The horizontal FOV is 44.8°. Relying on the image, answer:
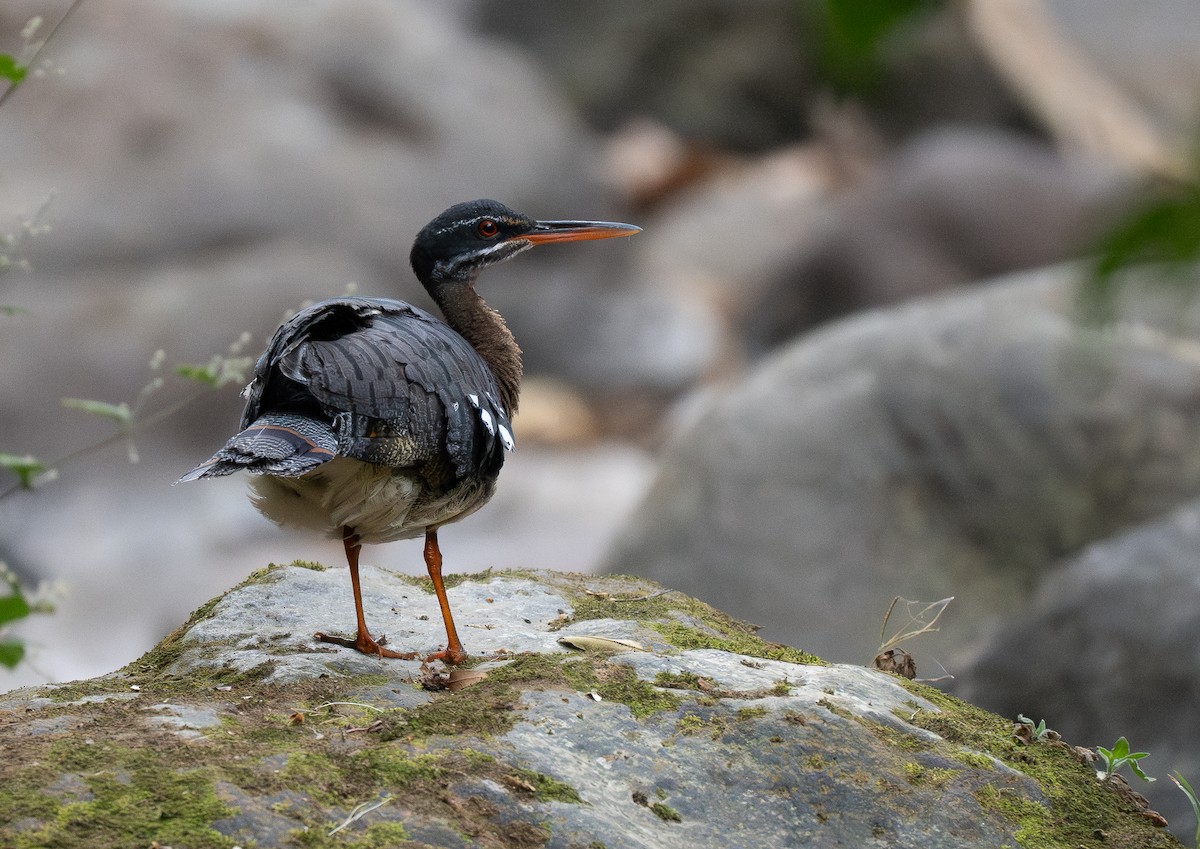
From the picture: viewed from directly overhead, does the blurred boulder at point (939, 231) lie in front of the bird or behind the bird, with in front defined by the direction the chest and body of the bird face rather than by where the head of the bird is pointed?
in front

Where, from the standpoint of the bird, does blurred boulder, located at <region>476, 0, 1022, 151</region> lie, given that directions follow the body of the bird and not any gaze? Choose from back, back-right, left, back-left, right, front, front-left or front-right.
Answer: front-left

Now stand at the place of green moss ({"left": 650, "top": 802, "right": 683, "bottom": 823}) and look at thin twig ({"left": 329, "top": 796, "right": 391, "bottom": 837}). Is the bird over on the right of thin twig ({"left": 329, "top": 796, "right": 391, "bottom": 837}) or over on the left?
right

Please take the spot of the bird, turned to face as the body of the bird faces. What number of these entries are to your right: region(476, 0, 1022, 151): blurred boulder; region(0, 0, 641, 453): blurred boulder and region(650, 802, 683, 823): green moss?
1

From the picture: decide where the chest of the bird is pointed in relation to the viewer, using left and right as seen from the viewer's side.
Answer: facing away from the viewer and to the right of the viewer

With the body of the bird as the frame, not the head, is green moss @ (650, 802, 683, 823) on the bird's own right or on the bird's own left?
on the bird's own right

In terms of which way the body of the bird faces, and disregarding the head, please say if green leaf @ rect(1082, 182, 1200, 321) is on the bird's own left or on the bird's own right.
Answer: on the bird's own right

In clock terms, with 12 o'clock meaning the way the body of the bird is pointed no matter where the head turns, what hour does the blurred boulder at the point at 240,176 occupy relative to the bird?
The blurred boulder is roughly at 10 o'clock from the bird.

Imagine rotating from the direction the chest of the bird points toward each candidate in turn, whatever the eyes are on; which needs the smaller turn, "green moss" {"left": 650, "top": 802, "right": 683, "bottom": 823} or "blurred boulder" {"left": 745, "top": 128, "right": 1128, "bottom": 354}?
the blurred boulder

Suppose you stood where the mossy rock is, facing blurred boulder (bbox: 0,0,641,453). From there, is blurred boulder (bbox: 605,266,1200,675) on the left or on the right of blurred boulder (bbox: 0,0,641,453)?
right

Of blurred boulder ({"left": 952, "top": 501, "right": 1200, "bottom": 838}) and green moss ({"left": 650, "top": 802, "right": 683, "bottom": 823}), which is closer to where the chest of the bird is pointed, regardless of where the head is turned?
the blurred boulder

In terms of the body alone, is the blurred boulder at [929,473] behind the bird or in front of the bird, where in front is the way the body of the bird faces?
in front
